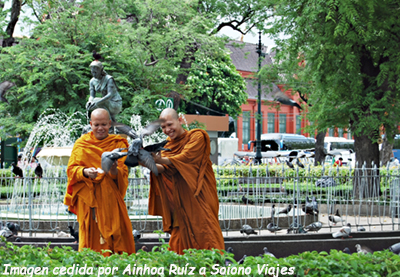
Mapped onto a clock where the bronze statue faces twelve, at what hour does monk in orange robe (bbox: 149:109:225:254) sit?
The monk in orange robe is roughly at 10 o'clock from the bronze statue.

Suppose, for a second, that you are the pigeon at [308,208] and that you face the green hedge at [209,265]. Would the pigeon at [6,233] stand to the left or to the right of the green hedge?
right

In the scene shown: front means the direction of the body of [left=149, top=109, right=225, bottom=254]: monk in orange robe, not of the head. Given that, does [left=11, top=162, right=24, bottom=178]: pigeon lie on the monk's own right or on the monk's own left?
on the monk's own right

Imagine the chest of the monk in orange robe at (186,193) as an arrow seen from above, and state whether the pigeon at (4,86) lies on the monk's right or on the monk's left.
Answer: on the monk's right

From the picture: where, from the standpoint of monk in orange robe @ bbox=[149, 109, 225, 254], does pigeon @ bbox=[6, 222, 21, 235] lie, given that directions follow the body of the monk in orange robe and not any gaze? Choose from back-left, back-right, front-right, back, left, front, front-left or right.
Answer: right

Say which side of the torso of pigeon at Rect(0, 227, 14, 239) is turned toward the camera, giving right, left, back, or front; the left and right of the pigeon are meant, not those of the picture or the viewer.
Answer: left

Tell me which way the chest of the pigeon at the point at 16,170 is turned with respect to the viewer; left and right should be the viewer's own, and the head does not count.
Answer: facing away from the viewer and to the left of the viewer

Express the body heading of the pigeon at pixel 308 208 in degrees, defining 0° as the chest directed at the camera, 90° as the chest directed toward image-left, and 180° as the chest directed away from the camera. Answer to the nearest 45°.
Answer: approximately 90°

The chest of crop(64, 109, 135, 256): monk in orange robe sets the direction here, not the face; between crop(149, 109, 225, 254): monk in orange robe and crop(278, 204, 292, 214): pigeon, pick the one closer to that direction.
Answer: the monk in orange robe

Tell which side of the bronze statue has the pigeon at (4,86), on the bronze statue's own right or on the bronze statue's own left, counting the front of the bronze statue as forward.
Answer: on the bronze statue's own right

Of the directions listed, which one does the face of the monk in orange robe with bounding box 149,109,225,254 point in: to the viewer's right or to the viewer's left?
to the viewer's left
